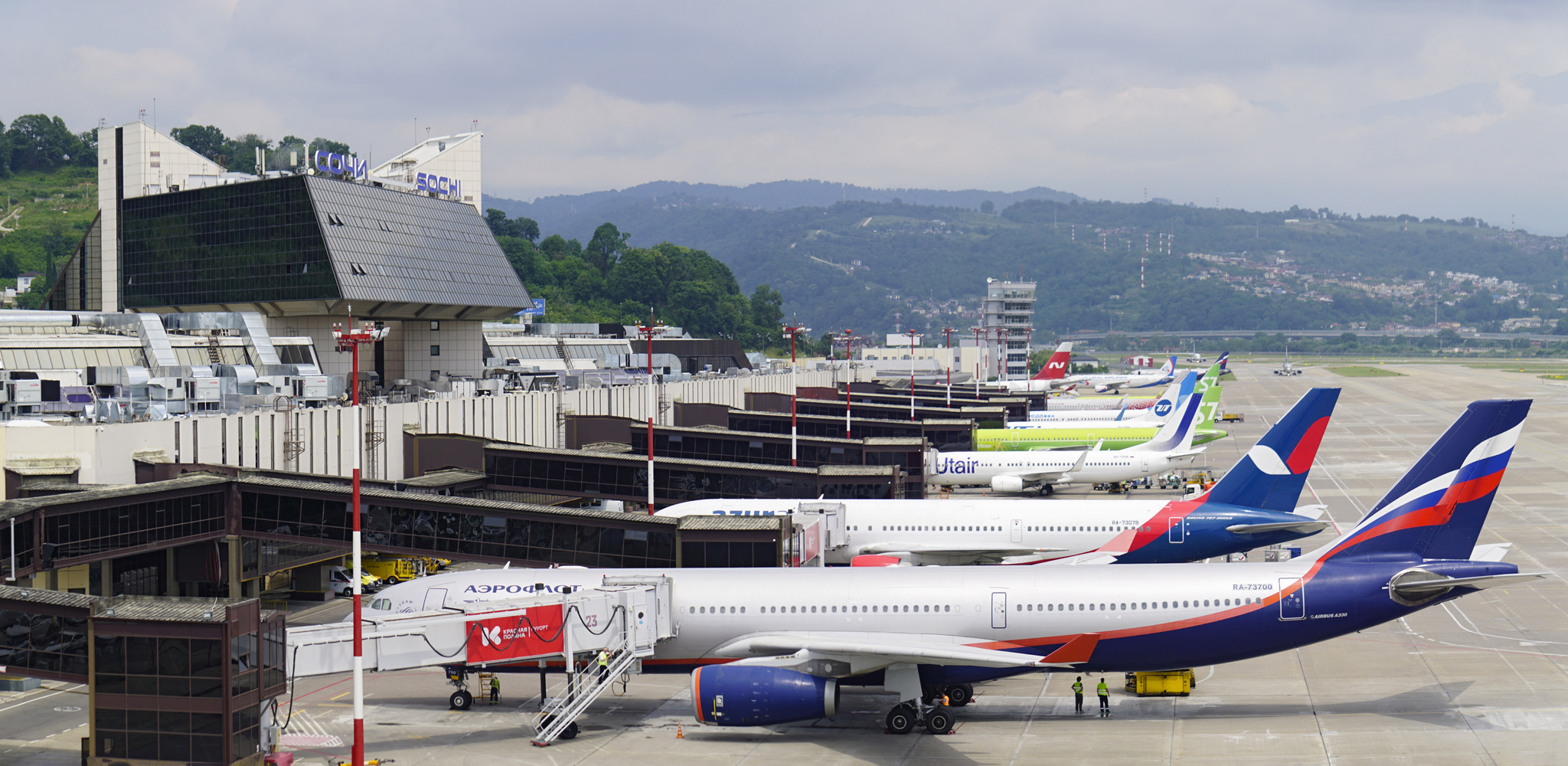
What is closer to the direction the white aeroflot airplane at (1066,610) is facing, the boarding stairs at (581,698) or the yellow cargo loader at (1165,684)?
the boarding stairs

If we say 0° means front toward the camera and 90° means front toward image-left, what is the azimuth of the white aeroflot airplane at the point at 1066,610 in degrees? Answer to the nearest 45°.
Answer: approximately 90°

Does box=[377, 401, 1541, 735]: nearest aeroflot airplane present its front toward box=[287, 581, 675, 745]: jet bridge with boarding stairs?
yes

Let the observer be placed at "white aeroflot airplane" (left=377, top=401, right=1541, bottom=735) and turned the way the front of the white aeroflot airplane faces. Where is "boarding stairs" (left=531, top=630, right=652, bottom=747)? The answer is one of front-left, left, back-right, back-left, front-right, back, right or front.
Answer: front
